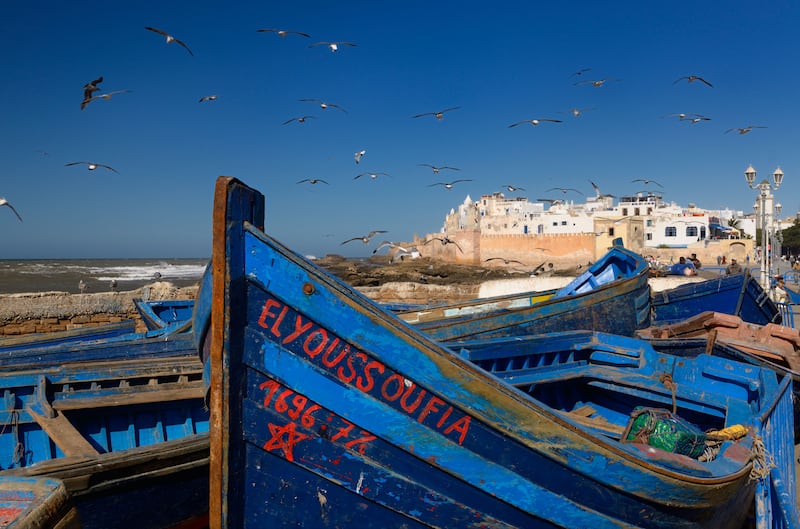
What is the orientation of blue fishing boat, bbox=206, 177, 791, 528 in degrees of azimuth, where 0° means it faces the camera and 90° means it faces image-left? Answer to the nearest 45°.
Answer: approximately 45°

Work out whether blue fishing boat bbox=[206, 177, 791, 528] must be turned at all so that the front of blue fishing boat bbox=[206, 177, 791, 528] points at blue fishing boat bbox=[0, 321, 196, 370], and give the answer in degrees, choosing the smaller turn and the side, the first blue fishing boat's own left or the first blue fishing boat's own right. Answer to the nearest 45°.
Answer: approximately 90° to the first blue fishing boat's own right

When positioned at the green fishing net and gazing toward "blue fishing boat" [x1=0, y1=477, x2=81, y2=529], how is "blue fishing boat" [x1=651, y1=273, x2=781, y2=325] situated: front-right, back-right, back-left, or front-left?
back-right

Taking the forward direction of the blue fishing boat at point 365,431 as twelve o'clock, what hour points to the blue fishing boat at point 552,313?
the blue fishing boat at point 552,313 is roughly at 5 o'clock from the blue fishing boat at point 365,431.

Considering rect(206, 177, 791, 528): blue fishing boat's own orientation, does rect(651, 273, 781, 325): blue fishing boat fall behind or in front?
behind

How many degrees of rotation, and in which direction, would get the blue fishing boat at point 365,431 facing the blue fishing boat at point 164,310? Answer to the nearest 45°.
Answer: approximately 90° to its right
